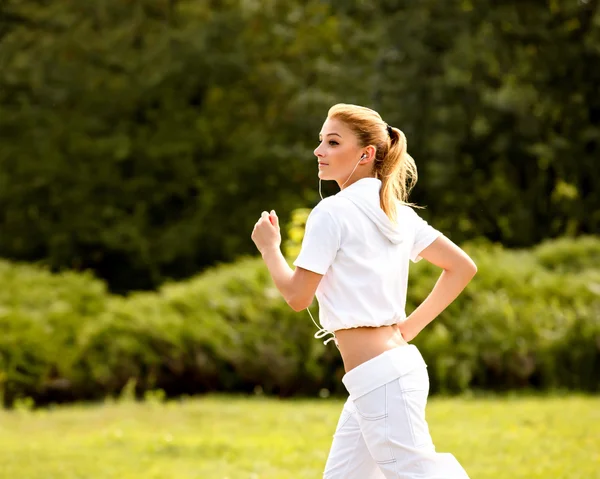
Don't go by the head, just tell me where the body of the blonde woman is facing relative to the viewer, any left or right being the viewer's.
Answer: facing away from the viewer and to the left of the viewer

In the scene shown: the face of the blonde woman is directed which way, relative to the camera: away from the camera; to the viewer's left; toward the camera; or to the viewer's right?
to the viewer's left

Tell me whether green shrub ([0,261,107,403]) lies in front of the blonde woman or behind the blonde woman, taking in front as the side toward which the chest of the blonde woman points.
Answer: in front
